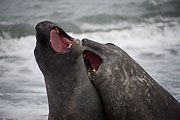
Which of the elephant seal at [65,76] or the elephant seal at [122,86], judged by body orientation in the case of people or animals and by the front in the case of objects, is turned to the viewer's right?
the elephant seal at [65,76]

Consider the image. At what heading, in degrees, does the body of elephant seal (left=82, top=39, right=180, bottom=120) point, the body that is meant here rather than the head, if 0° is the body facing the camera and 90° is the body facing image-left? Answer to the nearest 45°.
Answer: approximately 90°

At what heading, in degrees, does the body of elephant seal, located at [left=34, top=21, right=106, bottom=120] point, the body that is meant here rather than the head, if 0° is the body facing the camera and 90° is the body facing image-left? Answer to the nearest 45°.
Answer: approximately 270°

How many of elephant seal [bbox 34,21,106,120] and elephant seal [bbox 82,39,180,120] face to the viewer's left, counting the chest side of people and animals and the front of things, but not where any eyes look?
1

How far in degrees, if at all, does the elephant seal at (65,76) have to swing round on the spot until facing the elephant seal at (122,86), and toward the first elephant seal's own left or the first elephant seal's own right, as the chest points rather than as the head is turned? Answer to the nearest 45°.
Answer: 0° — it already faces it

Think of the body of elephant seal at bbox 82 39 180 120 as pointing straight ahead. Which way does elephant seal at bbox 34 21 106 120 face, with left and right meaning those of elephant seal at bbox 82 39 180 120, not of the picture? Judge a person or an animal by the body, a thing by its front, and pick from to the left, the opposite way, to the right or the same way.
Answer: the opposite way

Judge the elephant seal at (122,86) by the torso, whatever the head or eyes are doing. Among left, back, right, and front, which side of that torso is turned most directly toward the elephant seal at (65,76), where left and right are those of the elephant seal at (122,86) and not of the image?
front
